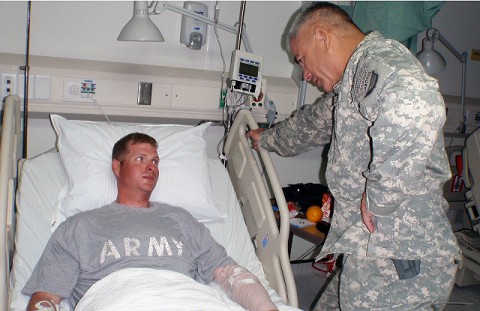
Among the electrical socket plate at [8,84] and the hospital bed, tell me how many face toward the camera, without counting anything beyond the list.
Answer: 2

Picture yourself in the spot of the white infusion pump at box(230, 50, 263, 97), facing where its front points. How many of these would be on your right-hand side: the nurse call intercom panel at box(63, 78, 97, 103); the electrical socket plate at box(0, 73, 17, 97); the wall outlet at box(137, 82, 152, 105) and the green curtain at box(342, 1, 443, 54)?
3

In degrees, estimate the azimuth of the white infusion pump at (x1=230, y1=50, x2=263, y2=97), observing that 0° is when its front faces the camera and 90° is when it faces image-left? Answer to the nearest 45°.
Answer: approximately 0°

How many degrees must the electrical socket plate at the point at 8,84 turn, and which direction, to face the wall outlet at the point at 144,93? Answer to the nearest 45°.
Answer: approximately 90° to its left

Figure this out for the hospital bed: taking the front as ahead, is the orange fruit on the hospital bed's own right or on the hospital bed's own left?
on the hospital bed's own left

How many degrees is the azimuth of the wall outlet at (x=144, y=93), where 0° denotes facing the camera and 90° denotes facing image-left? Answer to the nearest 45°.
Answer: approximately 0°

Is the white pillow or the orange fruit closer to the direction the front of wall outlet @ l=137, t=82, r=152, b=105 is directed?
the white pillow

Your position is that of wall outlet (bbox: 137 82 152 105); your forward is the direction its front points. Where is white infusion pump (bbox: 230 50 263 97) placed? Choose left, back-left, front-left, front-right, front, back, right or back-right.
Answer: left
